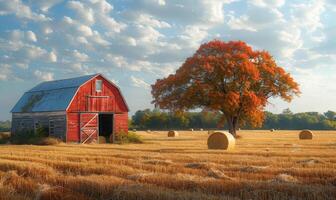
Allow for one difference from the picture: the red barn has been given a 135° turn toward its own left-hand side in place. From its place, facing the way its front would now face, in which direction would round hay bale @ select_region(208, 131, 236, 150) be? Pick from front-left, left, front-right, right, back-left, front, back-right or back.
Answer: back-right

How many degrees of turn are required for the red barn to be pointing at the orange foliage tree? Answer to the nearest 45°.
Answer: approximately 45° to its left

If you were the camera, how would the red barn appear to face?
facing the viewer and to the right of the viewer
